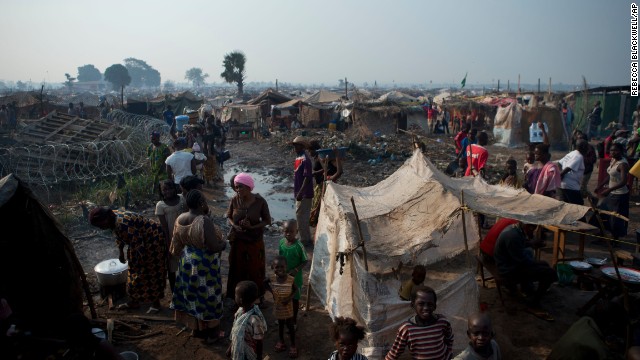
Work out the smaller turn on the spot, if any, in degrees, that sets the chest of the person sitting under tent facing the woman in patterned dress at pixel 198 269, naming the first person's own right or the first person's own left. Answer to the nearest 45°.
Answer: approximately 135° to the first person's own right

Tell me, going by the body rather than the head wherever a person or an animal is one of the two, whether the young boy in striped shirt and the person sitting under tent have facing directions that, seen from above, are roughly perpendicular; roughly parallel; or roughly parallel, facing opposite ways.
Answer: roughly perpendicular

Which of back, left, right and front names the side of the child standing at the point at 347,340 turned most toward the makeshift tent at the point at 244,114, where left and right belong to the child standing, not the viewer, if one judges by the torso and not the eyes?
back

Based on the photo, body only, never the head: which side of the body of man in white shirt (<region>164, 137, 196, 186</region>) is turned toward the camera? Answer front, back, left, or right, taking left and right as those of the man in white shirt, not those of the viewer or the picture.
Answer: back

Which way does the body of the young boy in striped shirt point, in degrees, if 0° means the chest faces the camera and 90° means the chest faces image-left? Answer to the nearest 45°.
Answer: approximately 0°

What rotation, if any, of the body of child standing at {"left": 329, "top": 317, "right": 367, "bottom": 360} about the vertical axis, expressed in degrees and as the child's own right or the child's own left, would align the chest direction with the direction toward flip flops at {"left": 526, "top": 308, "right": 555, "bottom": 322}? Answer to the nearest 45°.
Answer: approximately 135° to the child's own left

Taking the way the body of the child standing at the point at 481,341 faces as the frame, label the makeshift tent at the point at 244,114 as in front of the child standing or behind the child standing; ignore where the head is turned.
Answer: behind

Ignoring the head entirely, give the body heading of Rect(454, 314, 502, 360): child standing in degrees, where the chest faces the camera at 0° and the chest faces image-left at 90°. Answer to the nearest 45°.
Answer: approximately 0°

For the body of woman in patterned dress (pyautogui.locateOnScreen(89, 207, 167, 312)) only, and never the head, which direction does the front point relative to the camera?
to the viewer's left

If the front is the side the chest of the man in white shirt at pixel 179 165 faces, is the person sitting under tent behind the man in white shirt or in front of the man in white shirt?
behind

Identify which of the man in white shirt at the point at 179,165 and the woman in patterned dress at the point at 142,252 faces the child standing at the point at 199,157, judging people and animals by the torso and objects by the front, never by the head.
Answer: the man in white shirt
